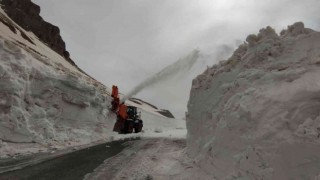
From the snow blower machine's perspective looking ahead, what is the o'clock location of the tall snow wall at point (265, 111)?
The tall snow wall is roughly at 10 o'clock from the snow blower machine.

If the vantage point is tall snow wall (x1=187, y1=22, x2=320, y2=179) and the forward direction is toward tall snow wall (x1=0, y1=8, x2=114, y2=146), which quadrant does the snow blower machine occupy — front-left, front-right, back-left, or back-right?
front-right

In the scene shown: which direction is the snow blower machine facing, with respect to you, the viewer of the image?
facing the viewer and to the left of the viewer

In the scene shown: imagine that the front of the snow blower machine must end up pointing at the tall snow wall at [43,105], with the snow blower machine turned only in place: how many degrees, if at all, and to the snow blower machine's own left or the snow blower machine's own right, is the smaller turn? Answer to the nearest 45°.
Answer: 0° — it already faces it
